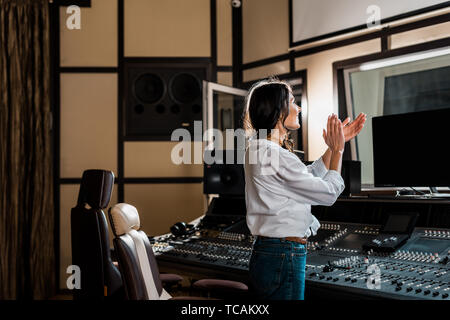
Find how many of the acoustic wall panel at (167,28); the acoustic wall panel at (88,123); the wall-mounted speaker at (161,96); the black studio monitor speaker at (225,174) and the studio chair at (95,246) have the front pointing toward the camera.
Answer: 4

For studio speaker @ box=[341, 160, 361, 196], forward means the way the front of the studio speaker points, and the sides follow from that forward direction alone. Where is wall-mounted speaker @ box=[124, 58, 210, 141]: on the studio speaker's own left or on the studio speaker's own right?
on the studio speaker's own right

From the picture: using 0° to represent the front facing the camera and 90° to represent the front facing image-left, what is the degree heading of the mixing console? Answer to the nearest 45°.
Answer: approximately 45°

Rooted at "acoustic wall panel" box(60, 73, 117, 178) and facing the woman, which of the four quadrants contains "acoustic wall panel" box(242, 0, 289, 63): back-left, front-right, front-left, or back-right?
front-left

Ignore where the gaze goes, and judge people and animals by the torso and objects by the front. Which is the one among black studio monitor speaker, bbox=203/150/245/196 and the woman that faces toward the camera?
the black studio monitor speaker

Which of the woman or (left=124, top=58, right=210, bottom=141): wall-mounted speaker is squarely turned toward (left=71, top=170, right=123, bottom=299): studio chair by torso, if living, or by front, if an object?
the wall-mounted speaker

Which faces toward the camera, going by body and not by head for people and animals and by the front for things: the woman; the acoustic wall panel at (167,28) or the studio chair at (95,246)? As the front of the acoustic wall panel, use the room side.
the acoustic wall panel

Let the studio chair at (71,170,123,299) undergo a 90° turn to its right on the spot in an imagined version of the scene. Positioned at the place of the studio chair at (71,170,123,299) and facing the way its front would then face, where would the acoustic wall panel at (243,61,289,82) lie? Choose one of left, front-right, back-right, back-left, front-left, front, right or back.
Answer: left

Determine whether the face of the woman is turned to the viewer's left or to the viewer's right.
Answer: to the viewer's right

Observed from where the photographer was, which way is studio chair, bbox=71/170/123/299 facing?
facing away from the viewer and to the right of the viewer

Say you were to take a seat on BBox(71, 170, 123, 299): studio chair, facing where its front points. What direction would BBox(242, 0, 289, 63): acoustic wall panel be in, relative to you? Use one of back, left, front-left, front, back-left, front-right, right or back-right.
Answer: front

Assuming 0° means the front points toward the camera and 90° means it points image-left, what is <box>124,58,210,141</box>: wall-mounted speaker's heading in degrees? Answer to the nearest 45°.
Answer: approximately 0°

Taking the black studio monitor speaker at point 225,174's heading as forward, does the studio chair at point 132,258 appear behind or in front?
in front

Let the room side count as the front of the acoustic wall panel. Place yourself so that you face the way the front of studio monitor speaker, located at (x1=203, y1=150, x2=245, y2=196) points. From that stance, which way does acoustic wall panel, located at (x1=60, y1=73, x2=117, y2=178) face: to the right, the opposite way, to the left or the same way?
the same way

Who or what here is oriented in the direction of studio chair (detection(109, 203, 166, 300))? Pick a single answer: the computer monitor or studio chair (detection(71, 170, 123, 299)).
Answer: the computer monitor

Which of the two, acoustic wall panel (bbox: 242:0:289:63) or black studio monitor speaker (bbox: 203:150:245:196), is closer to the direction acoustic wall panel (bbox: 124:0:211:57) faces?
the black studio monitor speaker

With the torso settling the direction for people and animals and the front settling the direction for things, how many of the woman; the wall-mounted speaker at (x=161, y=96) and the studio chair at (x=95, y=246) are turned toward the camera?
1

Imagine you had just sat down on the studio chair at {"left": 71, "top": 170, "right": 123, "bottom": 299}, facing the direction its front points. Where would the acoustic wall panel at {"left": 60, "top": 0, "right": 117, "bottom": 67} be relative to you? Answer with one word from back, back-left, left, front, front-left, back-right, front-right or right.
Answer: front-left
